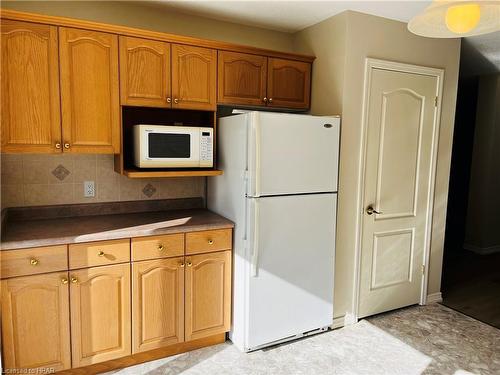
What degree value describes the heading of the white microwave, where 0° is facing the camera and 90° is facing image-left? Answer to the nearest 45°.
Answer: approximately 0°

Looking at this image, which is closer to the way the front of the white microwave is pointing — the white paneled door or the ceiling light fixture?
the ceiling light fixture

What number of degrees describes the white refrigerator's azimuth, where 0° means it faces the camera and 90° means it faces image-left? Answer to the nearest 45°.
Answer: approximately 315°

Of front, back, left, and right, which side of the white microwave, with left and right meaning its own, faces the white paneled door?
left

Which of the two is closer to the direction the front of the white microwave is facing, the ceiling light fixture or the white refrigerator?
the ceiling light fixture

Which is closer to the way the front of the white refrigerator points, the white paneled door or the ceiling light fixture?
the ceiling light fixture

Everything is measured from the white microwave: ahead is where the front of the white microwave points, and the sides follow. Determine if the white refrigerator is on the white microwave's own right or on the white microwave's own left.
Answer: on the white microwave's own left

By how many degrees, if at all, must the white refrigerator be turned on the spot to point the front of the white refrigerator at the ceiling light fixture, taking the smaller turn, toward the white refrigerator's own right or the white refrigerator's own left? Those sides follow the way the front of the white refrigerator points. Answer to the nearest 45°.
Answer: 0° — it already faces it

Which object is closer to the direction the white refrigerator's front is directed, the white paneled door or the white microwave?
the white paneled door

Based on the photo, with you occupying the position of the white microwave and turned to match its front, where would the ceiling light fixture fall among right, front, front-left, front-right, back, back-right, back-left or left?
front-left
